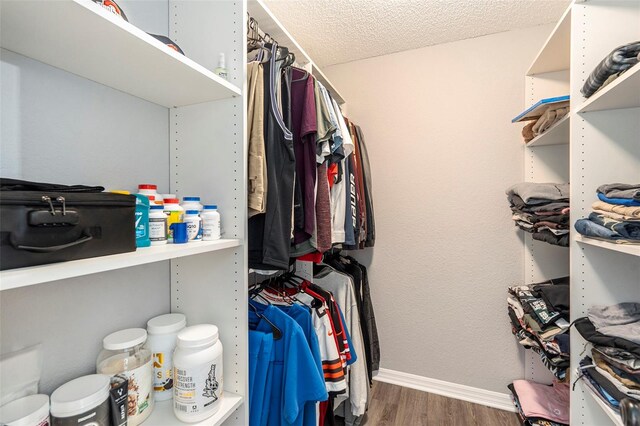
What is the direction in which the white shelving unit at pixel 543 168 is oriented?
to the viewer's left

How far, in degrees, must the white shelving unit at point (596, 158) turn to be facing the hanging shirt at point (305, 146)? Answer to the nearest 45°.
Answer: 0° — it already faces it

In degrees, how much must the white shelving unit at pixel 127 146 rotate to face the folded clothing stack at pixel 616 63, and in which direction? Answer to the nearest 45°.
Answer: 0° — it already faces it

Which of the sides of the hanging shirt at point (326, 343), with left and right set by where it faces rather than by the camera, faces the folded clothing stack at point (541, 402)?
left

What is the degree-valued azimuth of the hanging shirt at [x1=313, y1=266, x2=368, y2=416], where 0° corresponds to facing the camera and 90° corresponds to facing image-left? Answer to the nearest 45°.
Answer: approximately 0°

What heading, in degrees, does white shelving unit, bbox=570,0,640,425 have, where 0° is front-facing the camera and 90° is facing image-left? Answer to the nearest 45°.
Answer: approximately 45°
